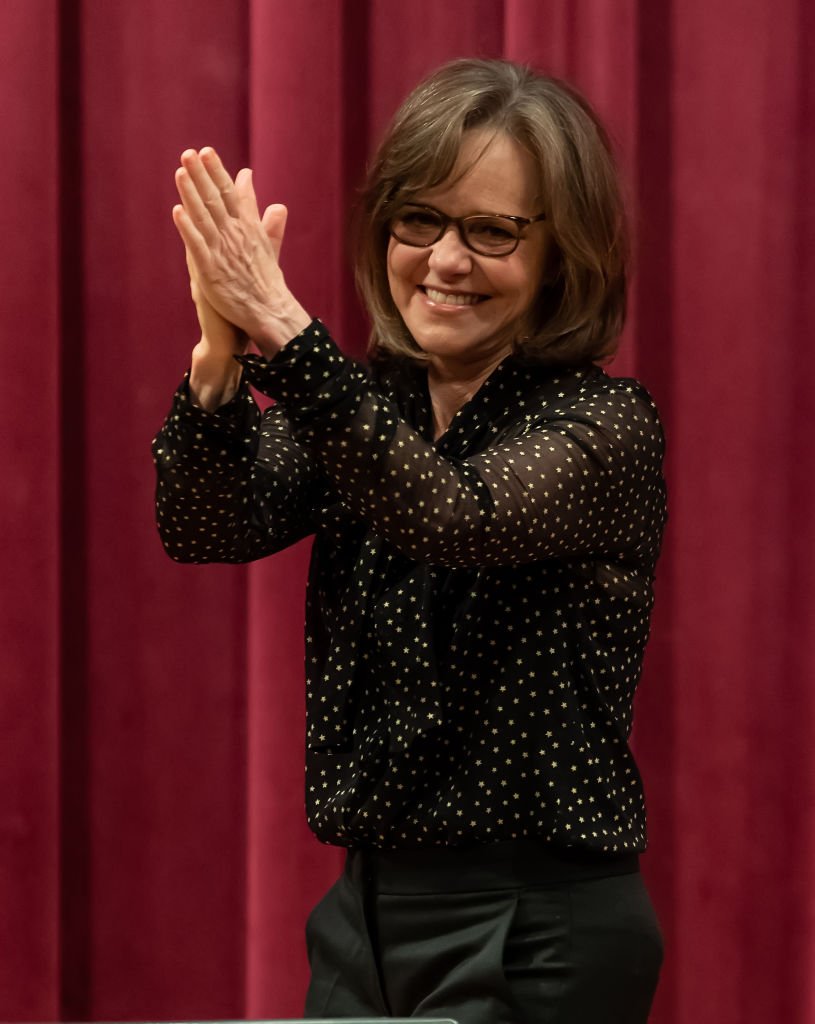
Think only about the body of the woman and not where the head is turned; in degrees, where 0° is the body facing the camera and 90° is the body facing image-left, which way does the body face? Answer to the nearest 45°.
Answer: approximately 45°
